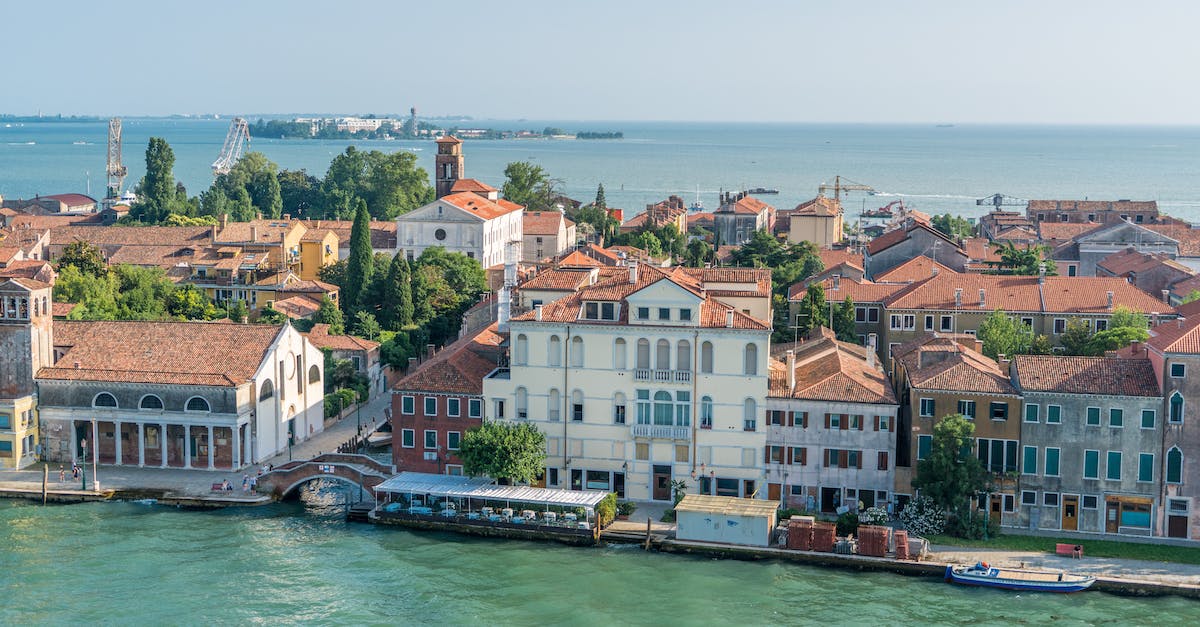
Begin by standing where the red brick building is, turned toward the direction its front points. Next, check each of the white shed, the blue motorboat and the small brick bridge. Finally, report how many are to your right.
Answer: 1

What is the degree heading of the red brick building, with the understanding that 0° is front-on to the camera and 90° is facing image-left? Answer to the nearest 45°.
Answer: approximately 0°

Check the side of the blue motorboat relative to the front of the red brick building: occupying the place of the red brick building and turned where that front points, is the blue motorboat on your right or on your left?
on your left

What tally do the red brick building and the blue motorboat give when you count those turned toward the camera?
1

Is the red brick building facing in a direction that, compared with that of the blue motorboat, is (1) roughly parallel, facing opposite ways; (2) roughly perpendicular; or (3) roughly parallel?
roughly perpendicular

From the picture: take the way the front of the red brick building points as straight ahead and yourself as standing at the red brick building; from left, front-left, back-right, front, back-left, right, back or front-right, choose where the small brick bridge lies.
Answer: right
